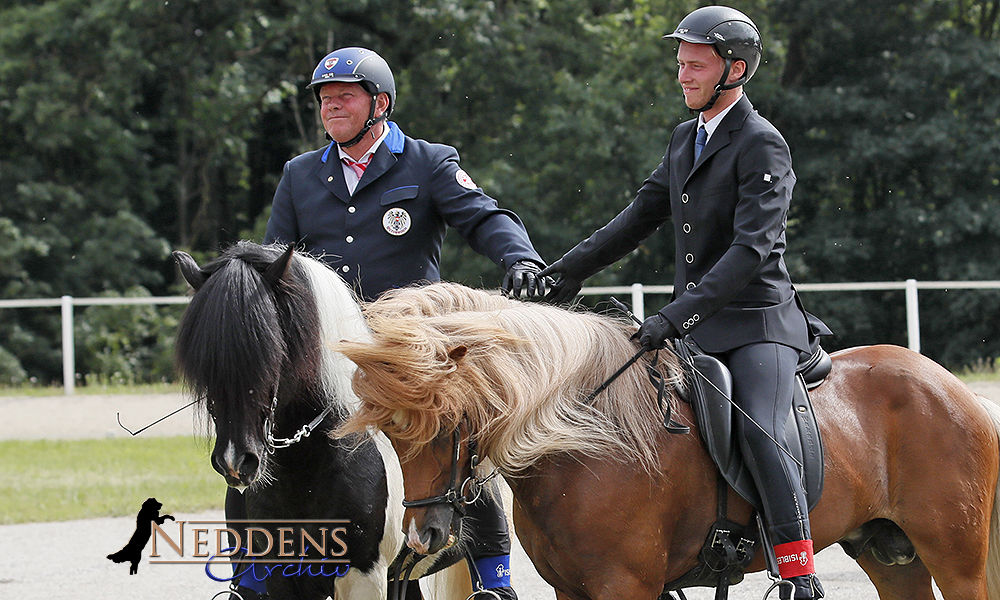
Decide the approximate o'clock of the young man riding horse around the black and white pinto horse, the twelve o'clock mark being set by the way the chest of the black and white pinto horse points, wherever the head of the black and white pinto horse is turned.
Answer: The young man riding horse is roughly at 8 o'clock from the black and white pinto horse.

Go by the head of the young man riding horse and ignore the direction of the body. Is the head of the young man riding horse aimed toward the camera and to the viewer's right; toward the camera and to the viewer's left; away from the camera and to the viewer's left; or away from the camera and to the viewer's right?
toward the camera and to the viewer's left

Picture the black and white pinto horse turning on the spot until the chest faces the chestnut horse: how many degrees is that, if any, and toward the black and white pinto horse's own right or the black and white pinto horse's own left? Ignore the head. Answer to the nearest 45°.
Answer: approximately 90° to the black and white pinto horse's own left

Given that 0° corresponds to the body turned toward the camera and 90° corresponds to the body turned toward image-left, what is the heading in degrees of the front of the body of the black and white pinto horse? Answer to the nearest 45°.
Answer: approximately 45°

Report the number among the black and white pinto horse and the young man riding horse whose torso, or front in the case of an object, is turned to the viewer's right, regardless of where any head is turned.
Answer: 0

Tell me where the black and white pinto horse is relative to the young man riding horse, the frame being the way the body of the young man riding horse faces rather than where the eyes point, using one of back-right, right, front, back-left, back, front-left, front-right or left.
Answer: front-right
